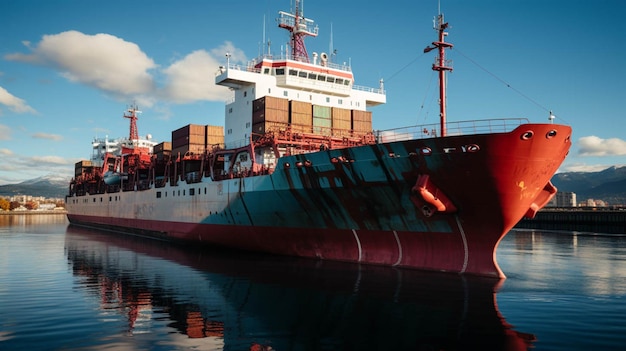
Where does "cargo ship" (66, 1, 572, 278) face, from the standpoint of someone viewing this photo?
facing the viewer and to the right of the viewer
